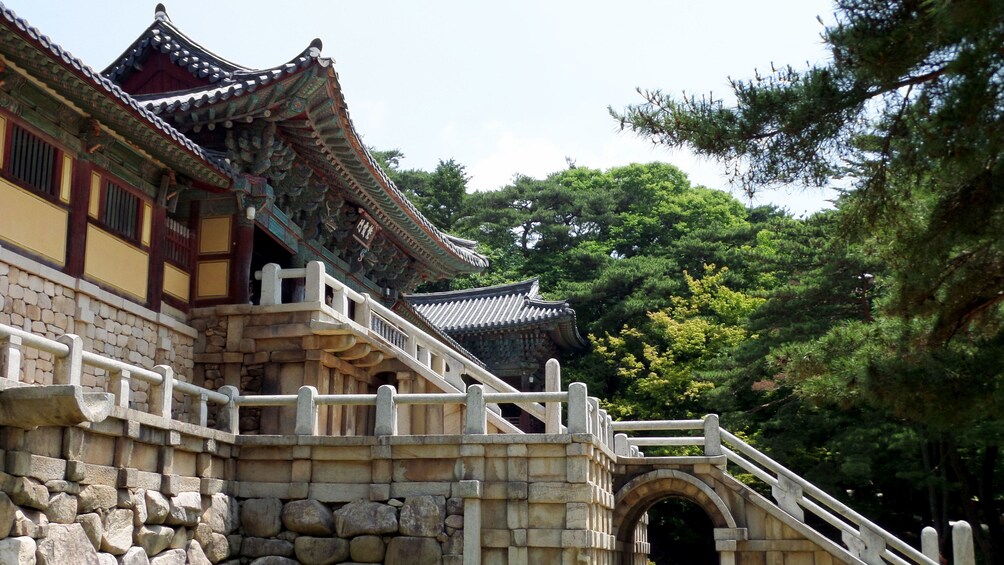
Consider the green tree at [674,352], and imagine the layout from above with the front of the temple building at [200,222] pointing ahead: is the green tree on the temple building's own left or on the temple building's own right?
on the temple building's own left

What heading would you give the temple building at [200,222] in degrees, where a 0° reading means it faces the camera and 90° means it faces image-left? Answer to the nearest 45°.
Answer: approximately 315°

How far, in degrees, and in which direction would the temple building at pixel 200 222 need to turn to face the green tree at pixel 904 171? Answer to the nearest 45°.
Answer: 0° — it already faces it
